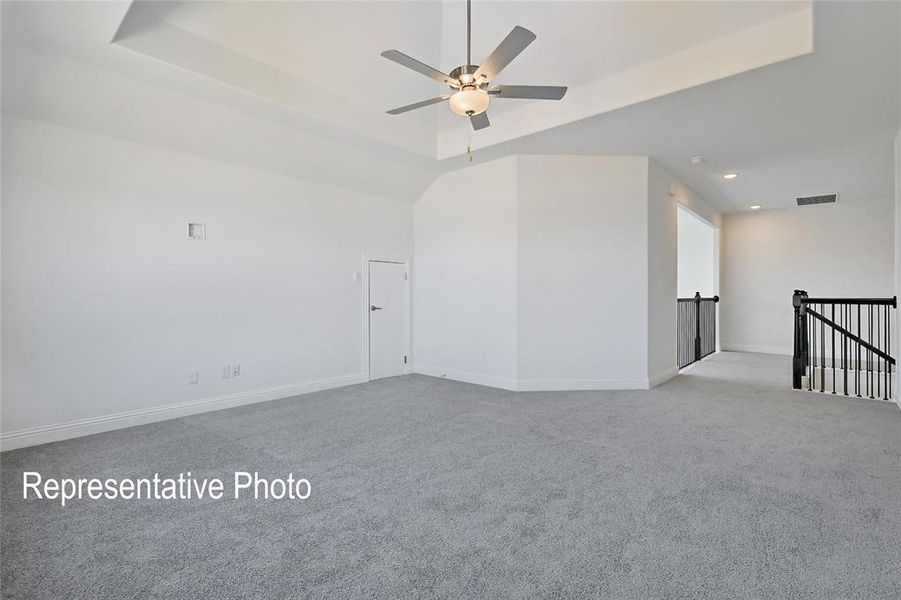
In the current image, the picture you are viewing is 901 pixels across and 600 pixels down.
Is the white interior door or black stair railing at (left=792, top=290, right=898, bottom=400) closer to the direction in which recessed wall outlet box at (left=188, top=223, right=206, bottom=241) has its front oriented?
the black stair railing

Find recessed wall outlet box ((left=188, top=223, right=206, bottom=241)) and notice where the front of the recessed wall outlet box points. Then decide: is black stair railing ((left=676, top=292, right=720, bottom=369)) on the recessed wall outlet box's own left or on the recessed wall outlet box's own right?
on the recessed wall outlet box's own left

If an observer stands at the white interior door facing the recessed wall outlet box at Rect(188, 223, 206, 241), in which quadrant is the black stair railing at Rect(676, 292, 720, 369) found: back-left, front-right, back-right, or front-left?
back-left

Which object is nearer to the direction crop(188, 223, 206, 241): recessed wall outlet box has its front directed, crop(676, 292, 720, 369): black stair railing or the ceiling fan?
the ceiling fan

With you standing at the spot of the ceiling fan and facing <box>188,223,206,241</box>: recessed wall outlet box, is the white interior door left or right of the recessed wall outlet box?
right

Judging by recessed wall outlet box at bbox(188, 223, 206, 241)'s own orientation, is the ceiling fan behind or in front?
in front

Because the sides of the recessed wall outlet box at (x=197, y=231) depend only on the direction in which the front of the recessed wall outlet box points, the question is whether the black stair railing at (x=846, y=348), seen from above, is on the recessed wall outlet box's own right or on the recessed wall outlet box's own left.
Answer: on the recessed wall outlet box's own left

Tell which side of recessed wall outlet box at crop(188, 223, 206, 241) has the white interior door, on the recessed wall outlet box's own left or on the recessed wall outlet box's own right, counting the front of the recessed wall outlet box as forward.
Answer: on the recessed wall outlet box's own left
